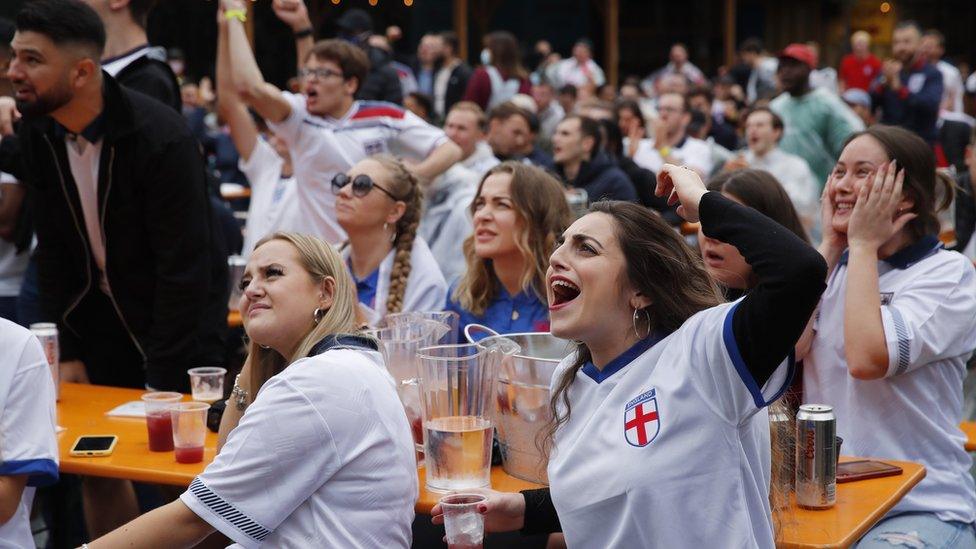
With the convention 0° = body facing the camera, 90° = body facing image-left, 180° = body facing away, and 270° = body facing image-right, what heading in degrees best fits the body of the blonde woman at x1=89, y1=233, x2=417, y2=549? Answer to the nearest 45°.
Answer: approximately 90°

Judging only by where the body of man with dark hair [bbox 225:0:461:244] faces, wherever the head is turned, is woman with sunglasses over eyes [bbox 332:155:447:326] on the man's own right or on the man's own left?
on the man's own left

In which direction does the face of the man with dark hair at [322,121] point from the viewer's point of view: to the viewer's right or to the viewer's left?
to the viewer's left

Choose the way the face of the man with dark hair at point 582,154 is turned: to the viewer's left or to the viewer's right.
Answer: to the viewer's left

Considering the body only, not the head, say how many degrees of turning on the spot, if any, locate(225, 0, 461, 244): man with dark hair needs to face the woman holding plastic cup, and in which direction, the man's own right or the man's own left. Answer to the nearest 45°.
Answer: approximately 45° to the man's own left

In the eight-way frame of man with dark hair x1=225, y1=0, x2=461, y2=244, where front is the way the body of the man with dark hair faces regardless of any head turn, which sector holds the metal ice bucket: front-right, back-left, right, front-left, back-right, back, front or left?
front-left

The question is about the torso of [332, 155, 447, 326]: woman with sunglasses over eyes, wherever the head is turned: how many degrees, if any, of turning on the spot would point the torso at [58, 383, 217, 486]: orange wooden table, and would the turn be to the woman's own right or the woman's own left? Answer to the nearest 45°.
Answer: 0° — they already face it

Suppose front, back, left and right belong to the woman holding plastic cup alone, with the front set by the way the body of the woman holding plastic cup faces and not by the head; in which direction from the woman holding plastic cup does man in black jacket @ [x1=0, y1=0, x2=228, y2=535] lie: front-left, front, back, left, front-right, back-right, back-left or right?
right

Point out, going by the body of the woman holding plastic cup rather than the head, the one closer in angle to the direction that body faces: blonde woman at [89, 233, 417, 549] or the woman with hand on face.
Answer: the blonde woman

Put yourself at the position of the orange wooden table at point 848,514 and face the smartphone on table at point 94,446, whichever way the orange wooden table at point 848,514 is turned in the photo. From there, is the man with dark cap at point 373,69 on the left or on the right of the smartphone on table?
right

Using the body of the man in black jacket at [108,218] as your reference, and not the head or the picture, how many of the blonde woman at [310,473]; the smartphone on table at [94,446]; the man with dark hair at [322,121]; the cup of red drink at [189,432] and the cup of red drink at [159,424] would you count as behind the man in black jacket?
1

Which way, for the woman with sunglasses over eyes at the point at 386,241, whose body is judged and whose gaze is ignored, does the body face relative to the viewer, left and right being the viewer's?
facing the viewer and to the left of the viewer
